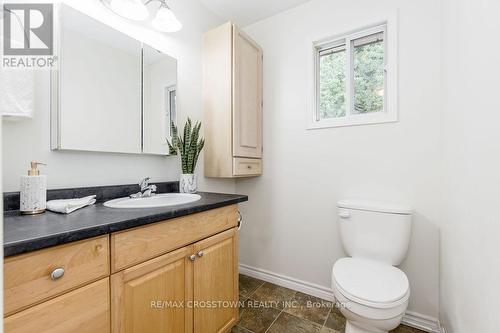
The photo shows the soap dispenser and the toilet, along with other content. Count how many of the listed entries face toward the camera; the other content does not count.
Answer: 1

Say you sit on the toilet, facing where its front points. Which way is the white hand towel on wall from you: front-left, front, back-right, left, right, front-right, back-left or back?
front-right

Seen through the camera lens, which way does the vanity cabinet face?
facing the viewer and to the right of the viewer

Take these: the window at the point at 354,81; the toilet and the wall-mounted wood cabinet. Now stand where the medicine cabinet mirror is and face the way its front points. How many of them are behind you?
0

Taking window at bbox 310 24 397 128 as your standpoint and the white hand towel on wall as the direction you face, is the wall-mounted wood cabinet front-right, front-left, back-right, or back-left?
front-right

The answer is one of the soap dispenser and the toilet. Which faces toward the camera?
the toilet

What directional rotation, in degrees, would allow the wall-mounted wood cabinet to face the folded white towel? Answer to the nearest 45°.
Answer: approximately 90° to its right

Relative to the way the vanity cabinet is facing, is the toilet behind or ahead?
ahead

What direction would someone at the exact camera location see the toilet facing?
facing the viewer

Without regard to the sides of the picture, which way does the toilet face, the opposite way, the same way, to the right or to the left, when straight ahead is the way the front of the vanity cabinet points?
to the right

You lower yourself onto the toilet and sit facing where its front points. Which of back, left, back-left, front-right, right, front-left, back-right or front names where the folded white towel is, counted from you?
front-right

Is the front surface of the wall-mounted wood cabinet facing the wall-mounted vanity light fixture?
no

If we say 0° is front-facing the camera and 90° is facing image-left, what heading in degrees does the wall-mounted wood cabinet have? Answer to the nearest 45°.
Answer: approximately 315°

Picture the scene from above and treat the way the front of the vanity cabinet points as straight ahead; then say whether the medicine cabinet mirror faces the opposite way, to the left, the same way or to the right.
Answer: the same way

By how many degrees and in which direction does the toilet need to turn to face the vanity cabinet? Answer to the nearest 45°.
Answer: approximately 45° to its right

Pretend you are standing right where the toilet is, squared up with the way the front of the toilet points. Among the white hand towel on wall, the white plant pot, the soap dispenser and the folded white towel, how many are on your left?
0

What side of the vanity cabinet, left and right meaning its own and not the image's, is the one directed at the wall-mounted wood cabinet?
left

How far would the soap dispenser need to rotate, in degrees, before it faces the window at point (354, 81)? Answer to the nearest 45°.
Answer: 0° — it already faces it
